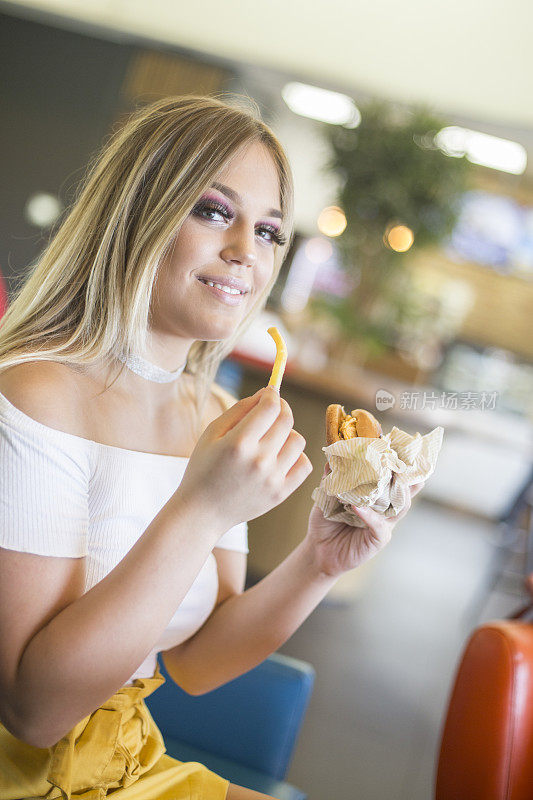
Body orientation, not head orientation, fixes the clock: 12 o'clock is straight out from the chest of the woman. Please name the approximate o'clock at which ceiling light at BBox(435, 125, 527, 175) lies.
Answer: The ceiling light is roughly at 8 o'clock from the woman.

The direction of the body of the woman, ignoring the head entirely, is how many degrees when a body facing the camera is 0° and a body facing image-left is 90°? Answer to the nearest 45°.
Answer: approximately 315°

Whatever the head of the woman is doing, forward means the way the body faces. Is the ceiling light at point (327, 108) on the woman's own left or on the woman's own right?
on the woman's own left
